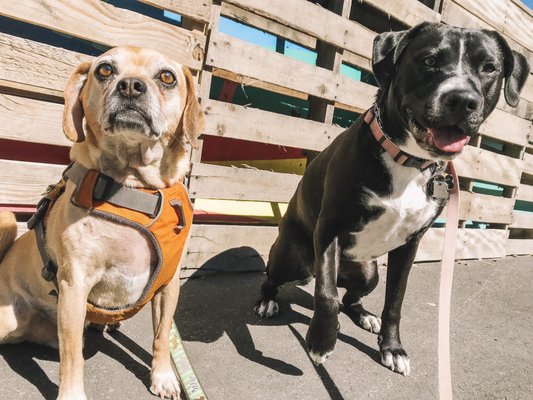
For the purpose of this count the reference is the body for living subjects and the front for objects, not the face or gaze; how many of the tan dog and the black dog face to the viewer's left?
0

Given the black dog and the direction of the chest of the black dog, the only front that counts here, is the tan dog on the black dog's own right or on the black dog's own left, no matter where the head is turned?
on the black dog's own right

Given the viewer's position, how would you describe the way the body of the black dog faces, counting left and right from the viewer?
facing the viewer and to the right of the viewer

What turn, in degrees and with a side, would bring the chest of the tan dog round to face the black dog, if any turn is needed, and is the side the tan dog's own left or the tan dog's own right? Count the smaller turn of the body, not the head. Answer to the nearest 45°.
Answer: approximately 45° to the tan dog's own left
